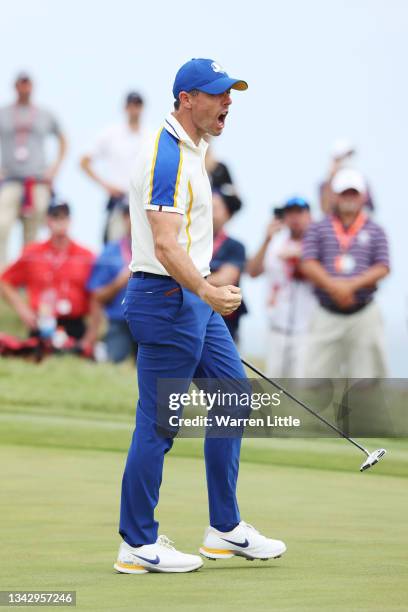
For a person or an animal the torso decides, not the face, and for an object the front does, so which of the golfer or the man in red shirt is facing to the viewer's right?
the golfer

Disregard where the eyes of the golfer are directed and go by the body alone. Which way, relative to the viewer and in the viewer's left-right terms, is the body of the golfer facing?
facing to the right of the viewer

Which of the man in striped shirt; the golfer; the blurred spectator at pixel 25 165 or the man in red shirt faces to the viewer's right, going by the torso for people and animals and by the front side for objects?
the golfer

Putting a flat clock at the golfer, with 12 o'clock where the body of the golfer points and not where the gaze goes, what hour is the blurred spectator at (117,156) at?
The blurred spectator is roughly at 9 o'clock from the golfer.

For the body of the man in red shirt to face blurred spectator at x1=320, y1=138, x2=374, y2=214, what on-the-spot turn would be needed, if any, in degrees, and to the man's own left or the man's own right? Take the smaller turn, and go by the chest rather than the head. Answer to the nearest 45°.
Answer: approximately 90° to the man's own left

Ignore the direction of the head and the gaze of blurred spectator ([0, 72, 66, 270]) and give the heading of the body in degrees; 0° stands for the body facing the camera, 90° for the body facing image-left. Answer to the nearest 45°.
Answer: approximately 0°

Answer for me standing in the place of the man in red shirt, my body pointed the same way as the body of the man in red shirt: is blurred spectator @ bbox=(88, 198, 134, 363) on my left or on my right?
on my left

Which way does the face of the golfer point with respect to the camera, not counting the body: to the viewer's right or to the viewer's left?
to the viewer's right

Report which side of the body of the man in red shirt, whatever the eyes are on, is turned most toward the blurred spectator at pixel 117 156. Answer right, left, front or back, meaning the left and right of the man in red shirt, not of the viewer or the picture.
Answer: back

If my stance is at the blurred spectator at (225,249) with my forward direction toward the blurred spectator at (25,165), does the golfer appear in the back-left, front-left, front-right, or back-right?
back-left
